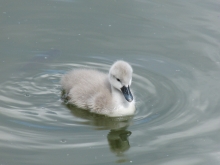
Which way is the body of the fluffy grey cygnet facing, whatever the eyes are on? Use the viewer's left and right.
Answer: facing the viewer and to the right of the viewer
